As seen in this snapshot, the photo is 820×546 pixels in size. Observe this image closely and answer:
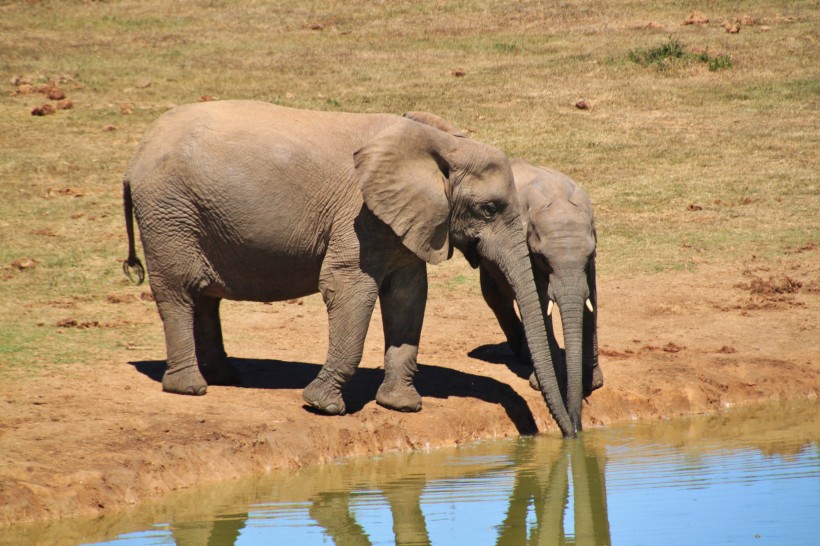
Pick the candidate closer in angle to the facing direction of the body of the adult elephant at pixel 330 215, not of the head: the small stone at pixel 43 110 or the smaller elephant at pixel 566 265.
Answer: the smaller elephant

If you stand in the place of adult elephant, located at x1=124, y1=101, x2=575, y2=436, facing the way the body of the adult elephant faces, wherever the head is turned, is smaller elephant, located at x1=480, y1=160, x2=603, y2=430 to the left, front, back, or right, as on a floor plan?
front

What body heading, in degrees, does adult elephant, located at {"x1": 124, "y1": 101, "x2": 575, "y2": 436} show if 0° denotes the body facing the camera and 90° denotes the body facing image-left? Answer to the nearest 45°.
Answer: approximately 270°
